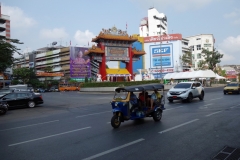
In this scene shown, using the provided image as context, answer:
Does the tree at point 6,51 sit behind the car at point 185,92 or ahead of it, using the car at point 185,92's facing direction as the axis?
ahead

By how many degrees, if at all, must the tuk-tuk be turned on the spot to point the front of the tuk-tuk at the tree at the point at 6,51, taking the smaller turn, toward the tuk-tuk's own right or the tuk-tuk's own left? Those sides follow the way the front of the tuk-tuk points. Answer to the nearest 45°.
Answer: approximately 90° to the tuk-tuk's own right

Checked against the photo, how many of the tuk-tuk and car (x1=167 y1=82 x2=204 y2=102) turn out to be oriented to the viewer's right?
0

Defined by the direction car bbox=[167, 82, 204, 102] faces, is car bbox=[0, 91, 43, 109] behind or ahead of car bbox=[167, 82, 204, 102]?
ahead

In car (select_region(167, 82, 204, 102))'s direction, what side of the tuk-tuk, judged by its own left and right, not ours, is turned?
back

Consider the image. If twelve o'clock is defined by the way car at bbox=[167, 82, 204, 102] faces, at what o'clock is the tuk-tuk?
The tuk-tuk is roughly at 11 o'clock from the car.

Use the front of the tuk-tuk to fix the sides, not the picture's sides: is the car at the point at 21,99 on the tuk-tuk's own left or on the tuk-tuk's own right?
on the tuk-tuk's own right

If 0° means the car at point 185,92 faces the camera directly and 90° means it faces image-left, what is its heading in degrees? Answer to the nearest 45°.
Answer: approximately 45°
